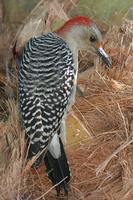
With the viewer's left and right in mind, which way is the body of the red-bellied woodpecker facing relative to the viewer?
facing away from the viewer and to the right of the viewer
